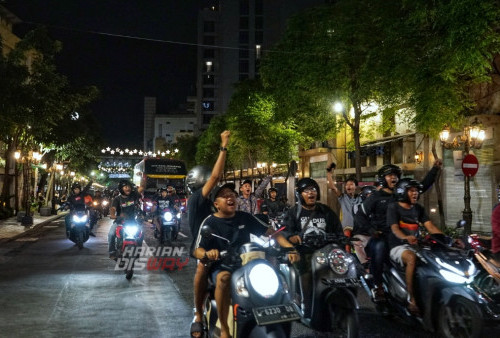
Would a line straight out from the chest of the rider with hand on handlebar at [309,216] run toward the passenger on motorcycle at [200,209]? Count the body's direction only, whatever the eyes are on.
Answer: no

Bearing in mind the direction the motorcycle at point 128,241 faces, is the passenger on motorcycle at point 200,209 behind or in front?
in front

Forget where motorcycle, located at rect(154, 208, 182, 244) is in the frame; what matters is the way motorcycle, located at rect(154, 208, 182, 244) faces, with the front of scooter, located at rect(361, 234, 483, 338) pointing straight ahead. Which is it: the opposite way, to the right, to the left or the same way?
the same way

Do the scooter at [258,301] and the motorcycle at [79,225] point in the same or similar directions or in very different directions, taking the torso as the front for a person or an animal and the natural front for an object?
same or similar directions

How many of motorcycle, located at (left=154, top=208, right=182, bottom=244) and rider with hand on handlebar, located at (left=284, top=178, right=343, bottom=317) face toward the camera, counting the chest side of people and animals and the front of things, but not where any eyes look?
2

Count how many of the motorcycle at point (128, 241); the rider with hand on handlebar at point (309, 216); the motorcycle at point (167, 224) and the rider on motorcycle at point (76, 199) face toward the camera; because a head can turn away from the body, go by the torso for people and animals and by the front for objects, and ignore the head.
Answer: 4

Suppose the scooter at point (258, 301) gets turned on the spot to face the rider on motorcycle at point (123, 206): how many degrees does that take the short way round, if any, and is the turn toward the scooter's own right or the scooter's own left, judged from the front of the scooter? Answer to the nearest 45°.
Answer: approximately 180°

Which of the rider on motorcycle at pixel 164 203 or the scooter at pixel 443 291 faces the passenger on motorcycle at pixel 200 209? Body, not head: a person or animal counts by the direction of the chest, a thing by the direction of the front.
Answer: the rider on motorcycle at pixel 164 203

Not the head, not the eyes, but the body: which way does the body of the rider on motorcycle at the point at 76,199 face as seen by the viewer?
toward the camera

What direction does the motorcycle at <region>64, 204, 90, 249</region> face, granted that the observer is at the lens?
facing the viewer

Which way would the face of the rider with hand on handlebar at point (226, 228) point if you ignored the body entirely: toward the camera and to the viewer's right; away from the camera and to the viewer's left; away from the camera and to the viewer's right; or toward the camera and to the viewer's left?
toward the camera and to the viewer's right

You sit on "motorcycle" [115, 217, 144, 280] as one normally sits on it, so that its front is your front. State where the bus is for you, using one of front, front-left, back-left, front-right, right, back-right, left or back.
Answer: back

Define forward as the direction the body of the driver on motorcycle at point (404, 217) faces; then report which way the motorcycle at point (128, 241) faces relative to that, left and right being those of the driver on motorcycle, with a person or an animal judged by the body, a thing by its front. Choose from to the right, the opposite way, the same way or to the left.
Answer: the same way

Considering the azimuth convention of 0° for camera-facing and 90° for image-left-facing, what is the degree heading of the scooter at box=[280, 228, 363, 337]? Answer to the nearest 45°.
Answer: approximately 315°

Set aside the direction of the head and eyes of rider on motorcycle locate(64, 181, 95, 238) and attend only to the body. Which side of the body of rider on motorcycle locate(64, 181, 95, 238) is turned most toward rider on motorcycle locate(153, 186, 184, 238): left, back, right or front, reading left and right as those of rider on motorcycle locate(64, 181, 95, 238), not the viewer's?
left

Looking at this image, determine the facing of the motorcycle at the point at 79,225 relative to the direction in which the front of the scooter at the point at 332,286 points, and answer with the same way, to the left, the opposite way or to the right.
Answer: the same way

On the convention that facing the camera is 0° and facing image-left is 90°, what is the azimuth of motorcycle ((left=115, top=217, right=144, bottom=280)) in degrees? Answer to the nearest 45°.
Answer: approximately 0°

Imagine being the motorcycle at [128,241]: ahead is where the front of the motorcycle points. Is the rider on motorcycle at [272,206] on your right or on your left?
on your left
